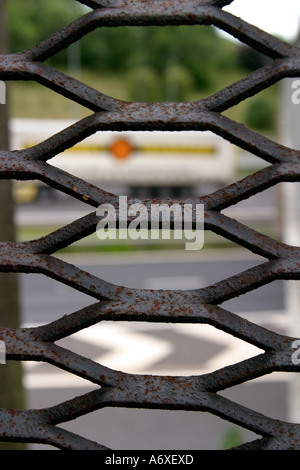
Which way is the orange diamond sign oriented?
toward the camera

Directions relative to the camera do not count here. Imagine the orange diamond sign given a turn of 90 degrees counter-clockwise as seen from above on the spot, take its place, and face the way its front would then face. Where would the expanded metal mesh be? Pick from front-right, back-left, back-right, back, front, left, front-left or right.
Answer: right
